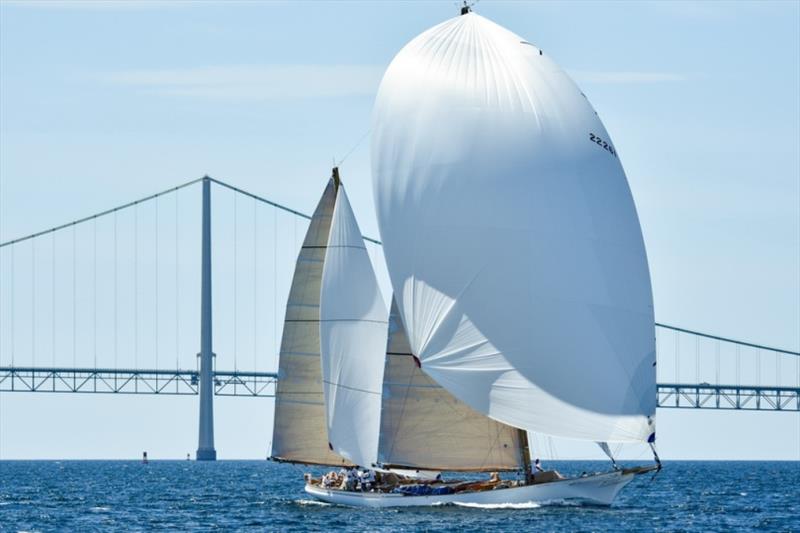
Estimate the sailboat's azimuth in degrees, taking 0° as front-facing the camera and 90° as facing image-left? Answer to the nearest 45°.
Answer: approximately 270°
